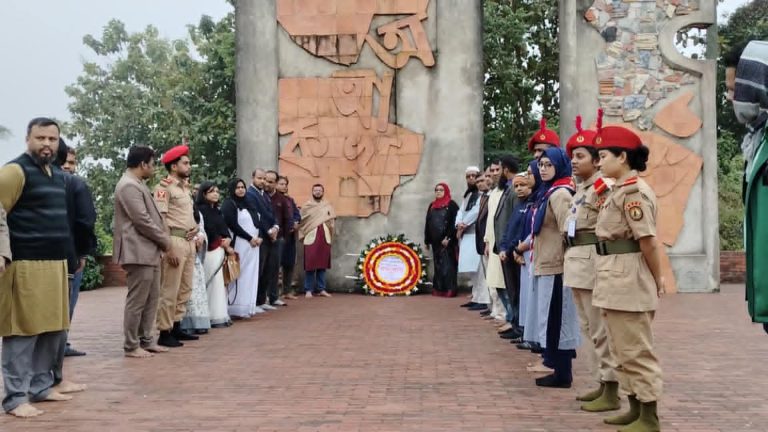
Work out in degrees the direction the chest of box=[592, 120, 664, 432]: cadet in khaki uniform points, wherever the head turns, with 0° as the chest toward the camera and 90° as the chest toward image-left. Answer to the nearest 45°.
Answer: approximately 90°

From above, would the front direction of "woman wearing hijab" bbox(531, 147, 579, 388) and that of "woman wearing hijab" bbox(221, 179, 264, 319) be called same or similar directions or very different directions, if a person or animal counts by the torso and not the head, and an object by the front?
very different directions

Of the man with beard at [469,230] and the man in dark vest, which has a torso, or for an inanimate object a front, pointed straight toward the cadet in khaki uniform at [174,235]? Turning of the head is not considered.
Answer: the man with beard

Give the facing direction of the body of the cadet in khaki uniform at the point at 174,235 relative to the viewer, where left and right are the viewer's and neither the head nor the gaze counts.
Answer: facing to the right of the viewer

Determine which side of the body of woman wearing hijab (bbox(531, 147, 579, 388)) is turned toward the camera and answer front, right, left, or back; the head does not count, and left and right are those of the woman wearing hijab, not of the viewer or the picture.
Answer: left

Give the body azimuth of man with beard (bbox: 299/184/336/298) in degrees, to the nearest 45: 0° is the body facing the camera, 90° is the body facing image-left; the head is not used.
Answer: approximately 0°

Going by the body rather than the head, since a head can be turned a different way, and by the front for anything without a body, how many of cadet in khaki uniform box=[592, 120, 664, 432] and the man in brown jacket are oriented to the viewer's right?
1

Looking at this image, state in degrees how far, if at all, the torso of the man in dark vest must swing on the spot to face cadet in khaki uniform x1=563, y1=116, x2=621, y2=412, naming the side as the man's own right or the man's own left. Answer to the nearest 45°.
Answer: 0° — they already face them

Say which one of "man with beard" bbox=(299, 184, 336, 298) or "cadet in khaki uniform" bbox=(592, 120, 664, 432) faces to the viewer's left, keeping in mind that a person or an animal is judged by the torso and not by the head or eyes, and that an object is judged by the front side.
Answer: the cadet in khaki uniform

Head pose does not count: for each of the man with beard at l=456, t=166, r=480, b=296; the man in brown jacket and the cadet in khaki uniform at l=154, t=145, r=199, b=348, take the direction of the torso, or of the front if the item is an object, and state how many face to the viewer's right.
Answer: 2
